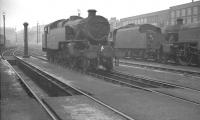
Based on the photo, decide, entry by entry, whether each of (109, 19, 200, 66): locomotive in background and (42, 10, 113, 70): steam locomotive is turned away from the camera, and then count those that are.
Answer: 0

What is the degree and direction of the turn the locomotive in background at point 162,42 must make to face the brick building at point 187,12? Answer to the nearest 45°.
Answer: approximately 135° to its left

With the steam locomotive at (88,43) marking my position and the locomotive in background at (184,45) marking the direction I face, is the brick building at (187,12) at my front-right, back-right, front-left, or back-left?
front-left

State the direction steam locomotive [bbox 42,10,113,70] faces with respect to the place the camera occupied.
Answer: facing the viewer and to the right of the viewer

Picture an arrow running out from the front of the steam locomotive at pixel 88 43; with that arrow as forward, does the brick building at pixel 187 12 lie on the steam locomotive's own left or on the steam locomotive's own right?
on the steam locomotive's own left

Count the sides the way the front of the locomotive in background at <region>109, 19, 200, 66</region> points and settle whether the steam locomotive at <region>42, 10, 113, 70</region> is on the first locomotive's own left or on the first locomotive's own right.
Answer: on the first locomotive's own right

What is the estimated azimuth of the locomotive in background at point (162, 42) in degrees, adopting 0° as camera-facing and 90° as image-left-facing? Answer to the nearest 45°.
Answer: approximately 315°

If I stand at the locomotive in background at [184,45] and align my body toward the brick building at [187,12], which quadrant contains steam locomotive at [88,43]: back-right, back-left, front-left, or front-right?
back-left
